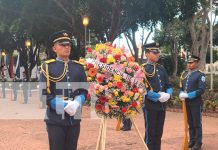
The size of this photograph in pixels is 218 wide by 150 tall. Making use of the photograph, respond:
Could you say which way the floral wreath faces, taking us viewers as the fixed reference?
facing the viewer
